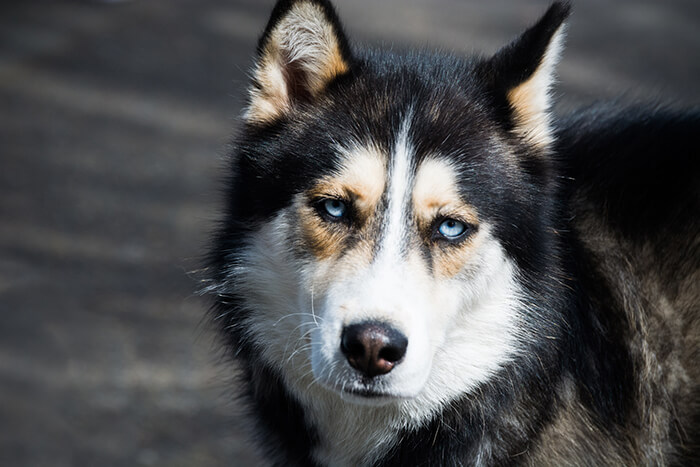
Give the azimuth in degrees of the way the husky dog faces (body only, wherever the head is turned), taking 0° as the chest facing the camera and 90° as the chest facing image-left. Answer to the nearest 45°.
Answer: approximately 45°
